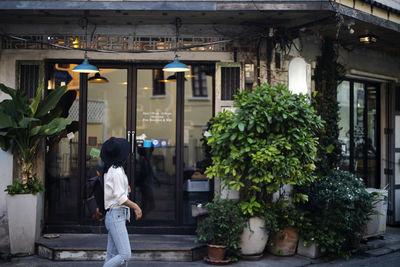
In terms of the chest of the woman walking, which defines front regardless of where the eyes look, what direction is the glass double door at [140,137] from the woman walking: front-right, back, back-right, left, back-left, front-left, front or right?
left

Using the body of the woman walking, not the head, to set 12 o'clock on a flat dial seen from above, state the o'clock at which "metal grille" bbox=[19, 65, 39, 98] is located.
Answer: The metal grille is roughly at 8 o'clock from the woman walking.

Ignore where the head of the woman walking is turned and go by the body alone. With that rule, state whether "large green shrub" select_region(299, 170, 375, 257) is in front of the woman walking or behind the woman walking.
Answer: in front

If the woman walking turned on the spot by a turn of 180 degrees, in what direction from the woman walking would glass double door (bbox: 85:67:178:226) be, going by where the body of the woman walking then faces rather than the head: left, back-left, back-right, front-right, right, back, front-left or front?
right

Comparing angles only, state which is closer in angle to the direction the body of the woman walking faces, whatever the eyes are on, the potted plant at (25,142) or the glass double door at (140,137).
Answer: the glass double door

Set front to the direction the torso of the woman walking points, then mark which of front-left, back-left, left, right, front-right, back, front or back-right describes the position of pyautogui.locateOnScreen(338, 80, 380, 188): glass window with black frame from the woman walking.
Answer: front-left

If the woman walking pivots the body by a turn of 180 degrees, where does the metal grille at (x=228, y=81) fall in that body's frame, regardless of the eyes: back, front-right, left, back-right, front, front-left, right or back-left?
back-right

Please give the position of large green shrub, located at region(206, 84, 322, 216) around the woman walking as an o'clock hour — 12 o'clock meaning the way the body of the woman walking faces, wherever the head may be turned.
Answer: The large green shrub is roughly at 11 o'clock from the woman walking.

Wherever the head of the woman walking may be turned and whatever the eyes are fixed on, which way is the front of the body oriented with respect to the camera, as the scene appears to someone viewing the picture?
to the viewer's right

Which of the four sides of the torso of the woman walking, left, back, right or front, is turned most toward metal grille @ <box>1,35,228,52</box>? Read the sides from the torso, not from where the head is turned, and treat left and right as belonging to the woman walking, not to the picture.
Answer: left

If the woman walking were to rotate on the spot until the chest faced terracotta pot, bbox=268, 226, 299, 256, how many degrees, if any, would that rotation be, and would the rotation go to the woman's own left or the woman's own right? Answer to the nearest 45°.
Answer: approximately 45° to the woman's own left

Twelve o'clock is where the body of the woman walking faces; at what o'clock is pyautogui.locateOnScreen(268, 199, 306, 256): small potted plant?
The small potted plant is roughly at 11 o'clock from the woman walking.

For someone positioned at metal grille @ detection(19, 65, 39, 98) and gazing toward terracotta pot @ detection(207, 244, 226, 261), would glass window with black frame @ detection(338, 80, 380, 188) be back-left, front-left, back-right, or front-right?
front-left
